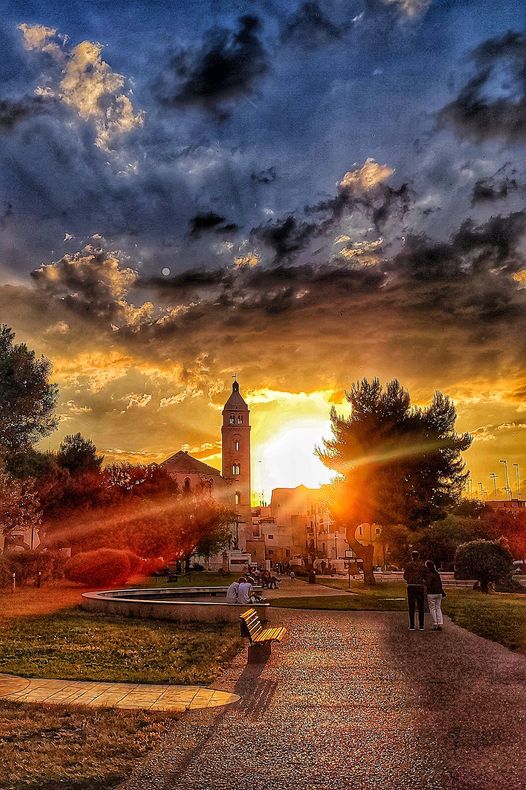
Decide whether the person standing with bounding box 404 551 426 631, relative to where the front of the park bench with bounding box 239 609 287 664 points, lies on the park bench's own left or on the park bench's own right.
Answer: on the park bench's own left

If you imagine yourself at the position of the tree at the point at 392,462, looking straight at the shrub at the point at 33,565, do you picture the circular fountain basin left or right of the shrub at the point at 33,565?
left

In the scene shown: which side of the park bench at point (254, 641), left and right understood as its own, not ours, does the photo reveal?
right

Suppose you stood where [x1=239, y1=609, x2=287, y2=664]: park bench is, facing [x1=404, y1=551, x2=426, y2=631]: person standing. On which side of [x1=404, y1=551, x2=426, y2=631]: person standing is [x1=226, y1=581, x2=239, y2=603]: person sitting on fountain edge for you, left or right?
left

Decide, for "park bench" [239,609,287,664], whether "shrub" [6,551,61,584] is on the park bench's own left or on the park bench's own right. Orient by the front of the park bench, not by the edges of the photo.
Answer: on the park bench's own left

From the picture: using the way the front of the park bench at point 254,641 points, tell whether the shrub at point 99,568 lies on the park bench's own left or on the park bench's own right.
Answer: on the park bench's own left

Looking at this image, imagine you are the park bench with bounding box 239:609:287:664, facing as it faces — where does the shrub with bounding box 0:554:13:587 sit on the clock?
The shrub is roughly at 8 o'clock from the park bench.

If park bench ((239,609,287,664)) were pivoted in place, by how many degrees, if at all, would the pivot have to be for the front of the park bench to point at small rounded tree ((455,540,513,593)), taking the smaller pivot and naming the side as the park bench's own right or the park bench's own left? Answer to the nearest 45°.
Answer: approximately 45° to the park bench's own left
